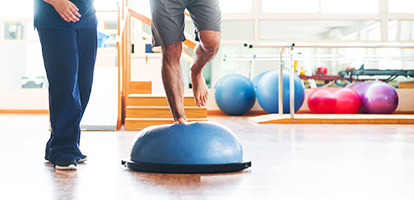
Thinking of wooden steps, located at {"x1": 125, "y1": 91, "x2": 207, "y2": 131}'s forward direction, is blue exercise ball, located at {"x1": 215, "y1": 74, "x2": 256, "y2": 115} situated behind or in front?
behind

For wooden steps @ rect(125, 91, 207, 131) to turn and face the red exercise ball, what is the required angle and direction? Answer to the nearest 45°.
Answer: approximately 135° to its left

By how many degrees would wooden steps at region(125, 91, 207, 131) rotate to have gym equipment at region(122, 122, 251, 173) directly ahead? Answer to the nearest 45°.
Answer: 0° — it already faces it

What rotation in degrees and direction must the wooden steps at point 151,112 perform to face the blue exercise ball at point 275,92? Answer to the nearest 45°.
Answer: approximately 135° to its left

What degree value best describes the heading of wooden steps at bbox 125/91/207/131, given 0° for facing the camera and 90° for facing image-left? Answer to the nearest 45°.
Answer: approximately 0°

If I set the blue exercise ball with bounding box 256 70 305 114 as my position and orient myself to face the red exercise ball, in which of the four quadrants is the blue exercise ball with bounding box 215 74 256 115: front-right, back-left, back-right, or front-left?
back-left
